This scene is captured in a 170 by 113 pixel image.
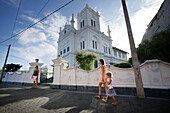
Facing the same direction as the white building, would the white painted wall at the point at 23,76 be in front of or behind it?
in front

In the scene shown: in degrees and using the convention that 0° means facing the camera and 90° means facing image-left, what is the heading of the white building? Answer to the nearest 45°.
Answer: approximately 45°

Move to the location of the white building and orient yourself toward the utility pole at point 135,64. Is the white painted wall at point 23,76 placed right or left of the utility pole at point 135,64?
right

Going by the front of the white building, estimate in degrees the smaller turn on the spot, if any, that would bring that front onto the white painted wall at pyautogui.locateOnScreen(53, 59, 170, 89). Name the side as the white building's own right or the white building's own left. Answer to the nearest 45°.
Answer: approximately 45° to the white building's own left

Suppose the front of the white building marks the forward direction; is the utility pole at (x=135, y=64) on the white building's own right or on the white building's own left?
on the white building's own left
